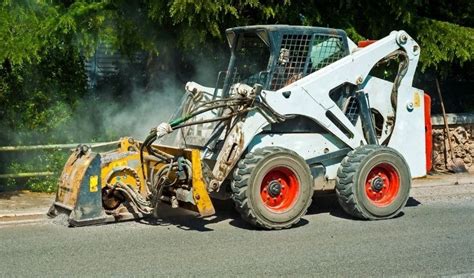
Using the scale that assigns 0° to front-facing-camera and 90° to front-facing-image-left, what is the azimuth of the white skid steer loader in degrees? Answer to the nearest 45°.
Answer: approximately 45°
